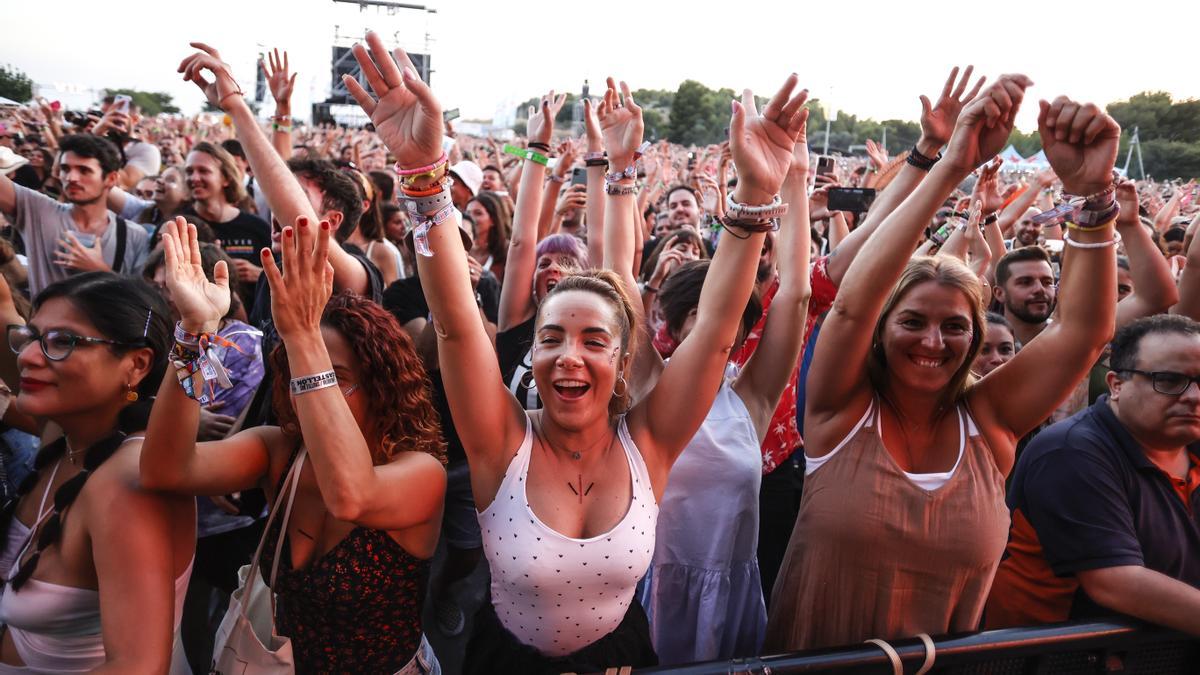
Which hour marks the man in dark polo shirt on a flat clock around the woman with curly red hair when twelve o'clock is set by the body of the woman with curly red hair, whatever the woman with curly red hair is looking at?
The man in dark polo shirt is roughly at 8 o'clock from the woman with curly red hair.

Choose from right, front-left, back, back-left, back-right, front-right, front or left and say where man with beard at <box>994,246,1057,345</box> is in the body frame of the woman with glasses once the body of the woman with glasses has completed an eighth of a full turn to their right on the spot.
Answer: back

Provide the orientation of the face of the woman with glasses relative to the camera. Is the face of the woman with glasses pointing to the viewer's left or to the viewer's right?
to the viewer's left

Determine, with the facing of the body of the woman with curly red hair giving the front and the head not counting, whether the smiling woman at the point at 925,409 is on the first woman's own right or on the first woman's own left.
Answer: on the first woman's own left

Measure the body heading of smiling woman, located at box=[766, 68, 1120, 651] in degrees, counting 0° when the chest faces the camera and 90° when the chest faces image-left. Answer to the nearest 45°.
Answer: approximately 0°

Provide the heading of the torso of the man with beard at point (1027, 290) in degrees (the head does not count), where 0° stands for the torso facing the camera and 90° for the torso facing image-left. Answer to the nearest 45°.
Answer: approximately 315°

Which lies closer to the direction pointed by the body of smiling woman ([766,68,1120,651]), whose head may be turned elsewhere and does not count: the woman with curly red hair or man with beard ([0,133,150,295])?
the woman with curly red hair

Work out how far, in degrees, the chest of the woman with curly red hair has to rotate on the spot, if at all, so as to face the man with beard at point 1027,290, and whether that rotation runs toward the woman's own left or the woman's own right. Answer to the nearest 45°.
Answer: approximately 135° to the woman's own left

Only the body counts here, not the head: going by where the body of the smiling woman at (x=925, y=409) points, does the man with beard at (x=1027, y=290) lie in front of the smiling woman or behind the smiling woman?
behind

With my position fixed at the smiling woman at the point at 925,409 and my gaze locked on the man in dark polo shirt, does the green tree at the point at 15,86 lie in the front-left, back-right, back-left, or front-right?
back-left

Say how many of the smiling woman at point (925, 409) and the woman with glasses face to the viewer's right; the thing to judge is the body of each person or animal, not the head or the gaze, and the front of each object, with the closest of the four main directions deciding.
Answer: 0

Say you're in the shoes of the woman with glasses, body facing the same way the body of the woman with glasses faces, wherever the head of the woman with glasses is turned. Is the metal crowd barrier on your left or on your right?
on your left
